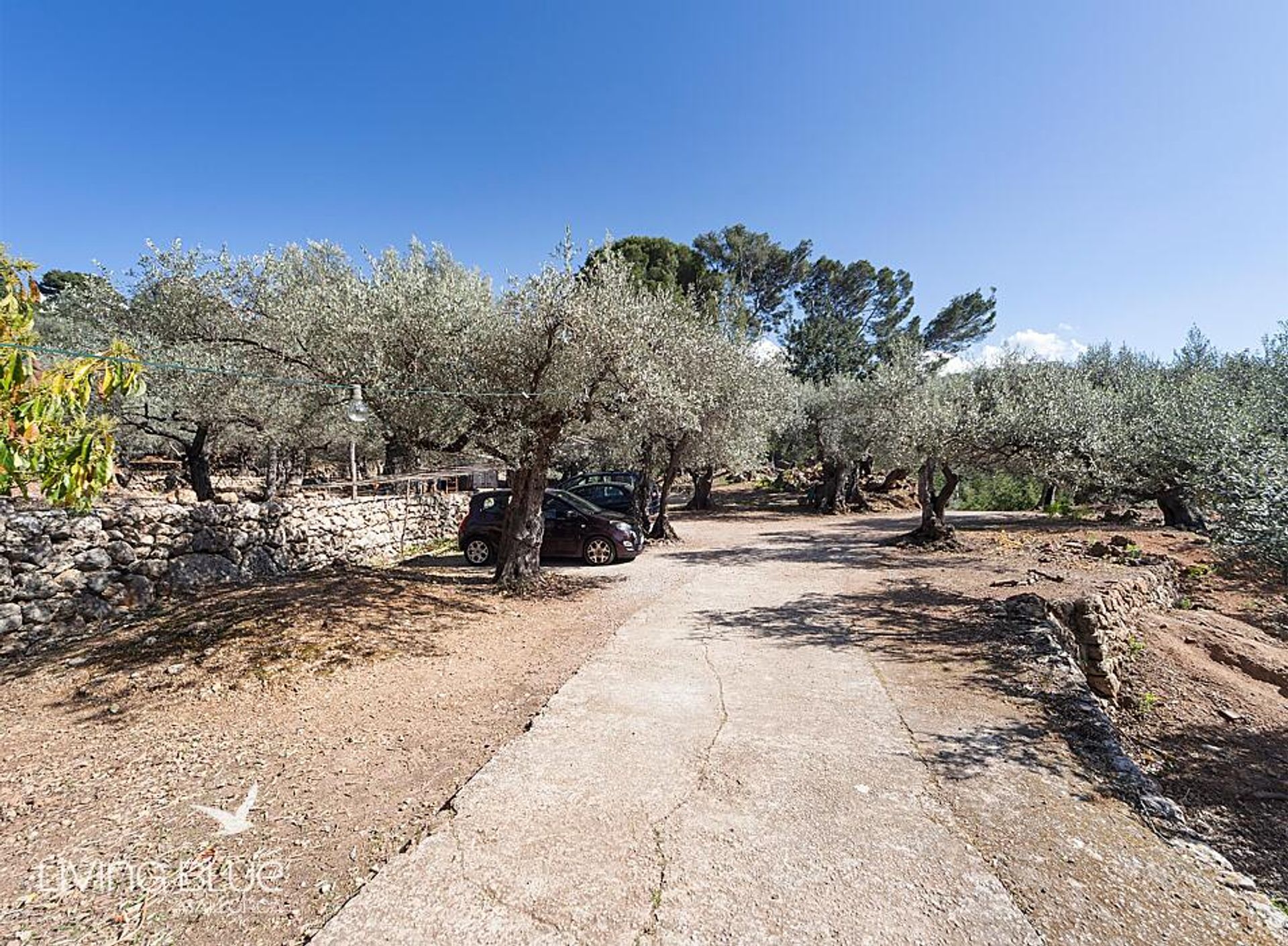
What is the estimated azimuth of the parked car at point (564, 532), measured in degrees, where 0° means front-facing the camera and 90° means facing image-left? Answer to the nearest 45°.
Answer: approximately 270°

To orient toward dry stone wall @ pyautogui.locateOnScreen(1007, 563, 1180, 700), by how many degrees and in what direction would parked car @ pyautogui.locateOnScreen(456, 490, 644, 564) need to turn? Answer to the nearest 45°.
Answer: approximately 45° to its right

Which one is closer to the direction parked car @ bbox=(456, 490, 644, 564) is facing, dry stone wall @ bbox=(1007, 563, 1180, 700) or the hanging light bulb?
the dry stone wall

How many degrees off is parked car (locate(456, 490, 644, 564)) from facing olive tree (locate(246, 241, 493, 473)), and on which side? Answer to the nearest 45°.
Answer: approximately 135° to its left

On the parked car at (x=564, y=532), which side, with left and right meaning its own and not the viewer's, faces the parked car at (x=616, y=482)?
left

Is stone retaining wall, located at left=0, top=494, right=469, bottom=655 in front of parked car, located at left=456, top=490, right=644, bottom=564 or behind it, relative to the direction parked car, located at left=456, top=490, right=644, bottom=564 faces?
behind

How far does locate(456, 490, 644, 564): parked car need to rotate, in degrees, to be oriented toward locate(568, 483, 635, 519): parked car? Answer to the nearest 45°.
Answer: approximately 45° to its left

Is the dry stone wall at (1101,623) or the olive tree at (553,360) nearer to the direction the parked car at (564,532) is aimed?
the dry stone wall

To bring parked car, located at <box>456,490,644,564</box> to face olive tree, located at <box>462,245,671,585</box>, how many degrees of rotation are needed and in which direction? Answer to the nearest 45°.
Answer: approximately 90° to its right
